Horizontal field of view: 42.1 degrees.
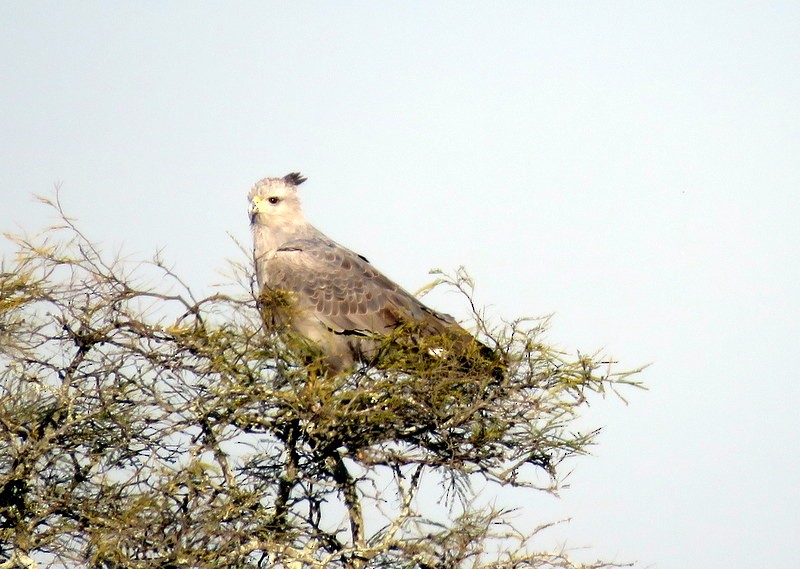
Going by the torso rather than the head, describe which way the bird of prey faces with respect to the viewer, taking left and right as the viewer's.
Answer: facing to the left of the viewer
